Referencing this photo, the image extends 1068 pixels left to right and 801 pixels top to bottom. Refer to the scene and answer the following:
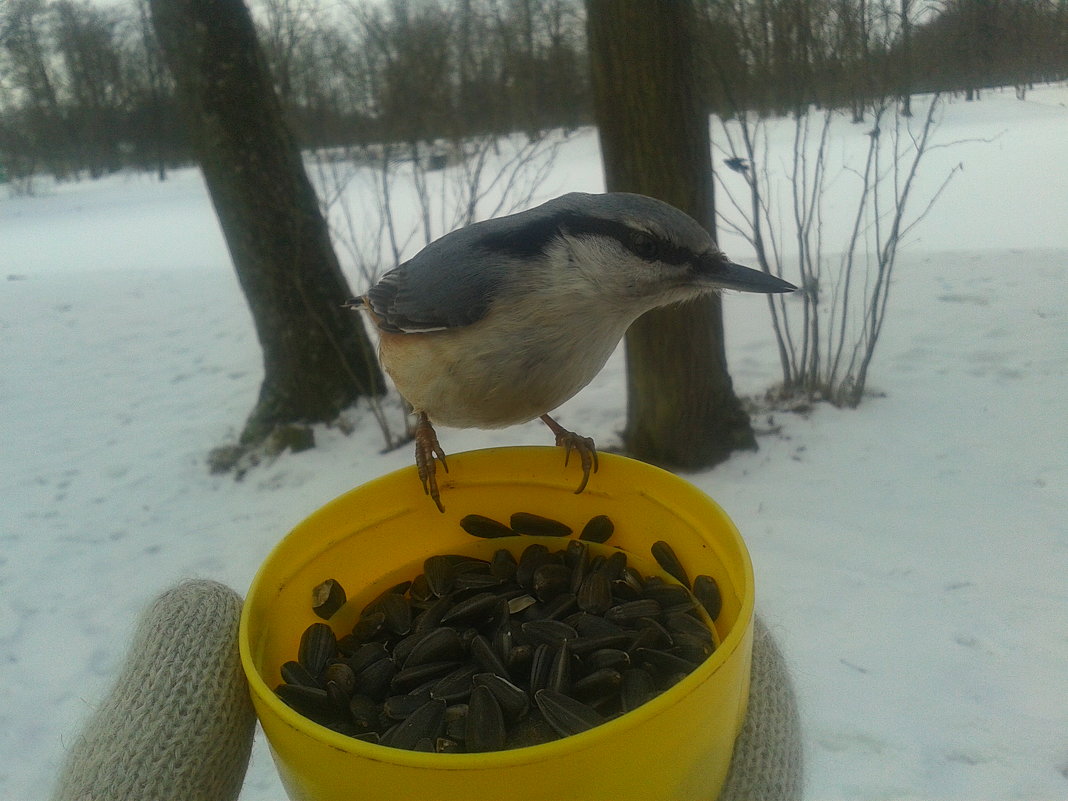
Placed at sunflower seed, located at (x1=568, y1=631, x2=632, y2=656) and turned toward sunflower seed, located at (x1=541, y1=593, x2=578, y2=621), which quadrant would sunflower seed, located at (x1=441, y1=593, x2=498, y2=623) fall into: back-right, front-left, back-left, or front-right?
front-left

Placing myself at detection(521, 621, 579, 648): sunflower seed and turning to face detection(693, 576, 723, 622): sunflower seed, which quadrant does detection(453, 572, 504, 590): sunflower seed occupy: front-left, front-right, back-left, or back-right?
back-left

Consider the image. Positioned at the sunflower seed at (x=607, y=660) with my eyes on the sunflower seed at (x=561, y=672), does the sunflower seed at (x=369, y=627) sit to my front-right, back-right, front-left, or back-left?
front-right

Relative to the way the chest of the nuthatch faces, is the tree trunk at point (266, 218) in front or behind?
behind

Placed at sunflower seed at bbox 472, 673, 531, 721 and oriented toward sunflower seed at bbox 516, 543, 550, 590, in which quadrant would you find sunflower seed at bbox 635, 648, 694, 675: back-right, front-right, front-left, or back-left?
front-right

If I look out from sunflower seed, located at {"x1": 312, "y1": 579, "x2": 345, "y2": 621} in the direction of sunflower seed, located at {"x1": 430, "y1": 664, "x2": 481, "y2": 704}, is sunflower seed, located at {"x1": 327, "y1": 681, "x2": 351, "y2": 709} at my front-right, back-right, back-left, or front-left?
front-right
